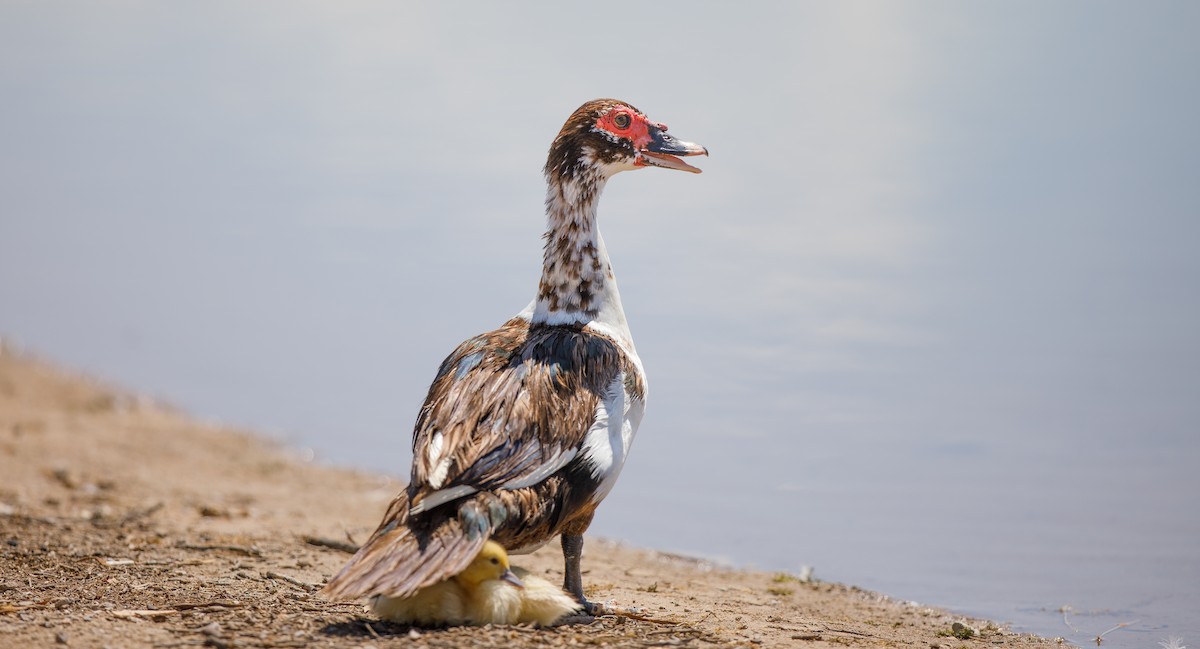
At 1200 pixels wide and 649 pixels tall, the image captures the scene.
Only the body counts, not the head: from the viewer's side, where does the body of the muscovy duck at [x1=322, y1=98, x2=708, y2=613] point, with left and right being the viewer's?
facing away from the viewer and to the right of the viewer

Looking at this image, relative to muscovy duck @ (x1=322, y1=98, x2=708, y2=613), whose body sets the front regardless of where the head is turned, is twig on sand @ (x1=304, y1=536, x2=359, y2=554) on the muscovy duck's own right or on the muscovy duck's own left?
on the muscovy duck's own left

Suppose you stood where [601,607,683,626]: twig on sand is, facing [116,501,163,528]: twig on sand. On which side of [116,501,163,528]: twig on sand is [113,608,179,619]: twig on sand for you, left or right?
left

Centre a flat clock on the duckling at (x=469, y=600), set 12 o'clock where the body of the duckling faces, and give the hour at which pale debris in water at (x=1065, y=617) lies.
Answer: The pale debris in water is roughly at 11 o'clock from the duckling.

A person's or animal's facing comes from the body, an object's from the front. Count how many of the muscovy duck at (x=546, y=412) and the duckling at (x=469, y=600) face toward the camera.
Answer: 0

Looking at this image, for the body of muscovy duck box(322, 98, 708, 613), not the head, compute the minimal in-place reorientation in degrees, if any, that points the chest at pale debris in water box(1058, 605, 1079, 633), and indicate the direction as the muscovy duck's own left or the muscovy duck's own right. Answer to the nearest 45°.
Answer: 0° — it already faces it

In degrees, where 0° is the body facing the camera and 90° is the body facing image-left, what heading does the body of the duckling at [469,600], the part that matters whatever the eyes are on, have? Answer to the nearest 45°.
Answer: approximately 270°

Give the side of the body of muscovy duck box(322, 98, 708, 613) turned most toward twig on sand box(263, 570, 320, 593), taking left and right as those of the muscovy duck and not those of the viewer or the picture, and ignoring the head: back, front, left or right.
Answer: left

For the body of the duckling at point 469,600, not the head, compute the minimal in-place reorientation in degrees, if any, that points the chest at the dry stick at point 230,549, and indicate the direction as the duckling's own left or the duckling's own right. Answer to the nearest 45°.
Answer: approximately 135° to the duckling's own left
